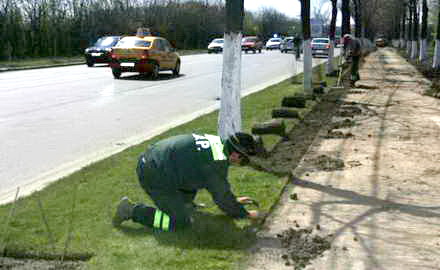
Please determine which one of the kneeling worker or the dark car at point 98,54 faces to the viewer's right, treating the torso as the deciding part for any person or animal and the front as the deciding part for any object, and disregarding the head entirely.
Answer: the kneeling worker

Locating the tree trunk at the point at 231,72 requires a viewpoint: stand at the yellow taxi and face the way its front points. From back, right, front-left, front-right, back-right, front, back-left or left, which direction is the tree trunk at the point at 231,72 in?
back-right

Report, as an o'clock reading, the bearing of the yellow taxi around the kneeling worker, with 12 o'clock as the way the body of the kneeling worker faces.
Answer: The yellow taxi is roughly at 9 o'clock from the kneeling worker.

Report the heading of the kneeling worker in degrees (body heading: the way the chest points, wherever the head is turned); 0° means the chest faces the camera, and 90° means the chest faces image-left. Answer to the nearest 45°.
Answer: approximately 270°

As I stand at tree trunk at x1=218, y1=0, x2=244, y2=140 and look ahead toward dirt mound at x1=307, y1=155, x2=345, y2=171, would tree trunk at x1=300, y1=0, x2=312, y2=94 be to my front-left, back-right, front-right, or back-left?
back-left

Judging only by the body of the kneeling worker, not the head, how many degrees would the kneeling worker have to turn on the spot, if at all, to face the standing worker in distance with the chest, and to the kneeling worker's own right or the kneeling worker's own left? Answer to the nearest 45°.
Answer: approximately 90° to the kneeling worker's own left
